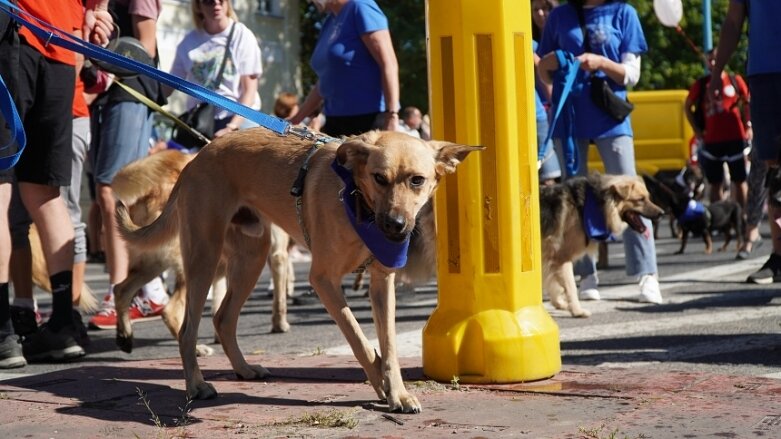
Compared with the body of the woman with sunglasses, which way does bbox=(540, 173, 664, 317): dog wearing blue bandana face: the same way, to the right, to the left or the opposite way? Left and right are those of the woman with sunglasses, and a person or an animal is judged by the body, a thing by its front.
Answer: to the left

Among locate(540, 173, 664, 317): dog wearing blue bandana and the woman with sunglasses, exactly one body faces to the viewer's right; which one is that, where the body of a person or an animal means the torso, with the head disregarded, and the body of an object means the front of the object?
the dog wearing blue bandana

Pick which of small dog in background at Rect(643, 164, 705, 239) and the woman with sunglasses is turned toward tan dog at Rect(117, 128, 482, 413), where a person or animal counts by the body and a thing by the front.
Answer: the woman with sunglasses

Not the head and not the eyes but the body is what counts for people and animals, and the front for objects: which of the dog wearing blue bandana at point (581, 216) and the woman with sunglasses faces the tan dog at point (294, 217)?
the woman with sunglasses

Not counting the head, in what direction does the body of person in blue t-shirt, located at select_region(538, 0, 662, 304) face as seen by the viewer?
toward the camera

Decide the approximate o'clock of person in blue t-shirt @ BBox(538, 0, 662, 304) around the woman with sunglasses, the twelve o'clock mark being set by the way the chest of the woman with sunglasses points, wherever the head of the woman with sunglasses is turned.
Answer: The person in blue t-shirt is roughly at 9 o'clock from the woman with sunglasses.

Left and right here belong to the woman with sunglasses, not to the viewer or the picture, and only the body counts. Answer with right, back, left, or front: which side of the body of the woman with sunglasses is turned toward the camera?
front

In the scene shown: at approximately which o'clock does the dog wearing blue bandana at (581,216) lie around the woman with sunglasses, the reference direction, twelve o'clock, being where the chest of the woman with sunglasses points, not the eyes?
The dog wearing blue bandana is roughly at 9 o'clock from the woman with sunglasses.

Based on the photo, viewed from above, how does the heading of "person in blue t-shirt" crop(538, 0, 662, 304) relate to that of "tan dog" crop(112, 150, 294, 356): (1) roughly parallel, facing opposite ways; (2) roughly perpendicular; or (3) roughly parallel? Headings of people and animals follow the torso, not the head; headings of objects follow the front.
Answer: roughly perpendicular

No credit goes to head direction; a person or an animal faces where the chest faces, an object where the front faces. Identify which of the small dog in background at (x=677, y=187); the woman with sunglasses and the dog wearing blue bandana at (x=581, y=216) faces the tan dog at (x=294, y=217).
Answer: the woman with sunglasses

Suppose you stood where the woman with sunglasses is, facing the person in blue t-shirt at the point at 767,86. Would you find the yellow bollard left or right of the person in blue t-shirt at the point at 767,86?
right

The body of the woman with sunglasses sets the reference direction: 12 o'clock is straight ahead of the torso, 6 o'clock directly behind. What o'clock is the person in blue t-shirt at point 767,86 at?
The person in blue t-shirt is roughly at 10 o'clock from the woman with sunglasses.

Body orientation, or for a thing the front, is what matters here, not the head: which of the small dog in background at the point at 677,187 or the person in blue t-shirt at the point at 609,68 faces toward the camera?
the person in blue t-shirt

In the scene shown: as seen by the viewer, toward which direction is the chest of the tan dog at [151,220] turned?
to the viewer's right

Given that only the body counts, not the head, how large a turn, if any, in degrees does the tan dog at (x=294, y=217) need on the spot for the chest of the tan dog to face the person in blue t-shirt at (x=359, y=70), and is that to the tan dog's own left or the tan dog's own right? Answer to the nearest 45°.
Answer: approximately 135° to the tan dog's own left

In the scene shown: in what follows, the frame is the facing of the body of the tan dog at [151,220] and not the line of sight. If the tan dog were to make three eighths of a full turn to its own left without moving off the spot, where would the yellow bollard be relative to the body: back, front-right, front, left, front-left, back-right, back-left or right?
back

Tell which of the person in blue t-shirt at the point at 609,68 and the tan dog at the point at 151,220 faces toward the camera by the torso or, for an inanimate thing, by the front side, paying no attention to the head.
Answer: the person in blue t-shirt

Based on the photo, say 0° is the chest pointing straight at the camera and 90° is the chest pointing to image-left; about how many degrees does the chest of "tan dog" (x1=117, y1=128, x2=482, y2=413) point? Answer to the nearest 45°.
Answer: approximately 315°

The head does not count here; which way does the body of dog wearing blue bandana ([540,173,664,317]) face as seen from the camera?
to the viewer's right
